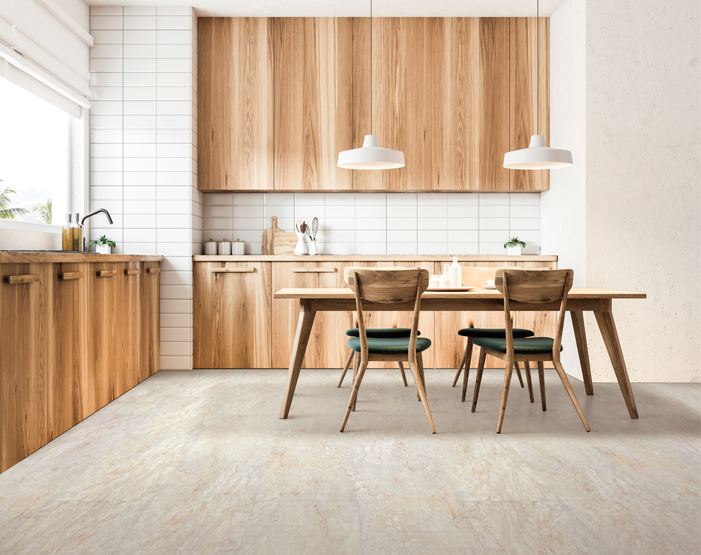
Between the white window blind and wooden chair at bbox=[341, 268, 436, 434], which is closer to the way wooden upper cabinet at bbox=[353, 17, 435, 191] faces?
the wooden chair

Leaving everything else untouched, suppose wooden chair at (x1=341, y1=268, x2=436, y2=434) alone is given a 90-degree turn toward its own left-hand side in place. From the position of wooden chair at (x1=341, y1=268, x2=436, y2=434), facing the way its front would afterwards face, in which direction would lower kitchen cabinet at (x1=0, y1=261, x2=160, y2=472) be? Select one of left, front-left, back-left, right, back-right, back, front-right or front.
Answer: front

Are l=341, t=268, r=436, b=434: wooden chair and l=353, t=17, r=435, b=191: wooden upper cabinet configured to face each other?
yes

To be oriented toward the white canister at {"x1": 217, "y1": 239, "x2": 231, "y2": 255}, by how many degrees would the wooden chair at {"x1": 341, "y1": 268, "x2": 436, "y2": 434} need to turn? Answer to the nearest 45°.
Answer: approximately 45° to its left

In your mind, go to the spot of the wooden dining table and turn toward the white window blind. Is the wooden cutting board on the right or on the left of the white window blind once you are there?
right

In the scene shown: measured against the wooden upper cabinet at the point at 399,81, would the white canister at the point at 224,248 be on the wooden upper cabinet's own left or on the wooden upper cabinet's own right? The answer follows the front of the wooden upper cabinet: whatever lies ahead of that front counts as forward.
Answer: on the wooden upper cabinet's own right

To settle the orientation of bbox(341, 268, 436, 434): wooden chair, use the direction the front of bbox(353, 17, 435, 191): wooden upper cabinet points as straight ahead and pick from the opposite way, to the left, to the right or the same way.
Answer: the opposite way

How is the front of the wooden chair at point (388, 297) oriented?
away from the camera

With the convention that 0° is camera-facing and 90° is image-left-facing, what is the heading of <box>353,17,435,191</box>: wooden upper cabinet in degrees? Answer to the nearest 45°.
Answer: approximately 0°
